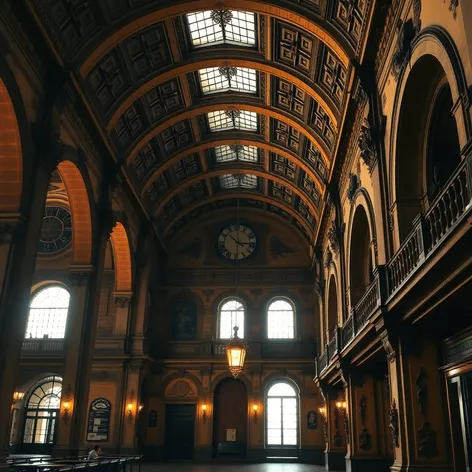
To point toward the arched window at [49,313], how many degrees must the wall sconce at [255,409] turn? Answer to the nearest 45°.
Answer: approximately 90° to its right

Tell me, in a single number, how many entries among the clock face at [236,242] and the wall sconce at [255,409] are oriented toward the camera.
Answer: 2

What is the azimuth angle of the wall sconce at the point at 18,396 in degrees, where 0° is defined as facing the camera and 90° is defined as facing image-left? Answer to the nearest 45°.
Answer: approximately 315°

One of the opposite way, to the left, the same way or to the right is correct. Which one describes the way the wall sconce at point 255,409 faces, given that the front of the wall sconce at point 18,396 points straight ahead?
to the right
